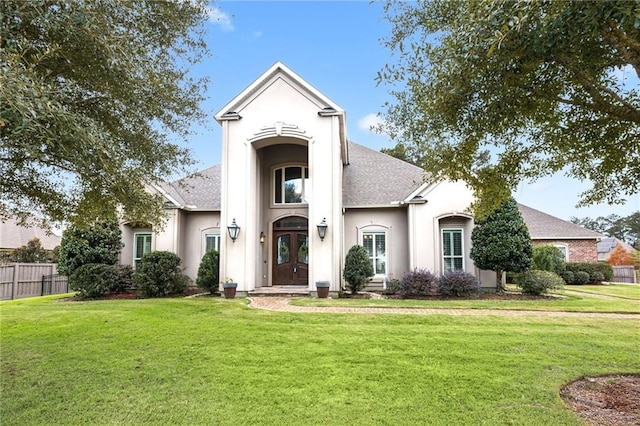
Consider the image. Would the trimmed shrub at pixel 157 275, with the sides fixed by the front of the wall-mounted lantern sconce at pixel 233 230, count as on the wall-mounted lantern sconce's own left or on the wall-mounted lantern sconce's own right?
on the wall-mounted lantern sconce's own right

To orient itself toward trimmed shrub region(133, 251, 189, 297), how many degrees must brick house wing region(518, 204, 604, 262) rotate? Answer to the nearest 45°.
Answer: approximately 45° to its right

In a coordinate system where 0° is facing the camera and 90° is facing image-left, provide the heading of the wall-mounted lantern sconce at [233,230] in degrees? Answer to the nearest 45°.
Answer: approximately 0°

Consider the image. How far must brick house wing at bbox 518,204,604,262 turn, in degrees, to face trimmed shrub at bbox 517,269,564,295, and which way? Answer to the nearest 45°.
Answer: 0° — it already faces it

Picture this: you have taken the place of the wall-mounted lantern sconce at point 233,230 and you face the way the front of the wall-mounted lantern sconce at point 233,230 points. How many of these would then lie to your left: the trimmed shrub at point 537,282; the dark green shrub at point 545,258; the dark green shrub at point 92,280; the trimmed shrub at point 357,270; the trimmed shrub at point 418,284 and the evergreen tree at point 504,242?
5

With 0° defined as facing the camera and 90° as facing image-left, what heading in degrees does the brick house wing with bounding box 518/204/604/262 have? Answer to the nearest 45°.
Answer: approximately 0°

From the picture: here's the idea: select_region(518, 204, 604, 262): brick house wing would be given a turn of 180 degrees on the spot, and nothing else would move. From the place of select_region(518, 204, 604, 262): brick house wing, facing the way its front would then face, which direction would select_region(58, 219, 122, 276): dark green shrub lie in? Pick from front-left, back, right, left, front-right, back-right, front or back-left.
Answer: back-left

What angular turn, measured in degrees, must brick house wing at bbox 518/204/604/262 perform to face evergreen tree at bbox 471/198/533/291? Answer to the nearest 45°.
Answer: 0° — it already faces it

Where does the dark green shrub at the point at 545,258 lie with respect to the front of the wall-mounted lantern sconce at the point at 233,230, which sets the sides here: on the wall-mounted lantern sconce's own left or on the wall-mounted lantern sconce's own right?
on the wall-mounted lantern sconce's own left

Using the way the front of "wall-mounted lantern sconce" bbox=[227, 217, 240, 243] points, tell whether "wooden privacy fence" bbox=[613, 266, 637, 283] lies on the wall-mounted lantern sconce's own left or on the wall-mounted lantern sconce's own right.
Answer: on the wall-mounted lantern sconce's own left

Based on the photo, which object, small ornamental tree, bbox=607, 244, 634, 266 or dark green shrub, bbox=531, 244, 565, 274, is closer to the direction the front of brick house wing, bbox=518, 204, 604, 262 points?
the dark green shrub

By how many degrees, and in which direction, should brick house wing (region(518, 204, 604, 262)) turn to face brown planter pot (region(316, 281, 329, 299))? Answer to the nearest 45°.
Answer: approximately 45° to its right

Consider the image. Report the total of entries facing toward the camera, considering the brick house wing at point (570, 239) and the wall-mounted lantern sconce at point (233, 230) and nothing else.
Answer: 2

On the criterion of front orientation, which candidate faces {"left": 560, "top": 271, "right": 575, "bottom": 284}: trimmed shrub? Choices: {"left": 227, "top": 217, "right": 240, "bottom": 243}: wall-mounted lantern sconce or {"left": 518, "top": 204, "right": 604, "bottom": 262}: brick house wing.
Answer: the brick house wing

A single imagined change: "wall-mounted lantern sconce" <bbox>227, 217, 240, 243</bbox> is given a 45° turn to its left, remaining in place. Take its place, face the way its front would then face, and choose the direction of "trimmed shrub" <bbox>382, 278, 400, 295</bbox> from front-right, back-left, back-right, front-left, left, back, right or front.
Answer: front-left

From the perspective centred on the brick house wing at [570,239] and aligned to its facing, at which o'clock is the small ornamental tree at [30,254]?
The small ornamental tree is roughly at 2 o'clock from the brick house wing.

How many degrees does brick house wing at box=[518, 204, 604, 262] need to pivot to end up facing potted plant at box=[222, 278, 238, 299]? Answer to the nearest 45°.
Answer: approximately 45° to its right
